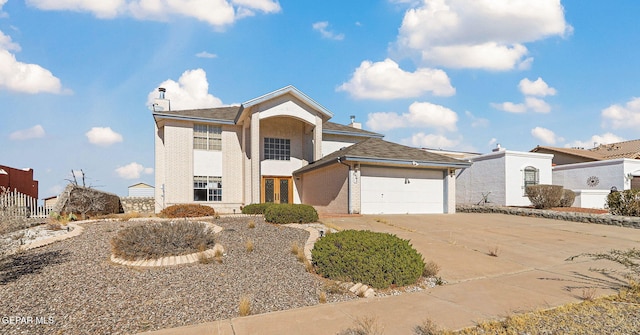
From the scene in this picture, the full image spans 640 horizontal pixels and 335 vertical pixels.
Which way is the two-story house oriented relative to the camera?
toward the camera

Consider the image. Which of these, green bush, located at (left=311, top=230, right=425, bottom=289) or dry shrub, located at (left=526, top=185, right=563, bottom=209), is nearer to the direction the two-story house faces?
the green bush

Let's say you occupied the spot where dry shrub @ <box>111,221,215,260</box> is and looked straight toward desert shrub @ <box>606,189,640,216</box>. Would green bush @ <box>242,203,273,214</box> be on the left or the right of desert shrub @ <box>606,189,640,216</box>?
left

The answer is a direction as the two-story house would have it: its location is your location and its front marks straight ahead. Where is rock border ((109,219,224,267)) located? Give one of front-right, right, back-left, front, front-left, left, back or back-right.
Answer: front

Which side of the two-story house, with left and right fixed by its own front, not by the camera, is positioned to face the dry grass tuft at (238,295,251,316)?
front

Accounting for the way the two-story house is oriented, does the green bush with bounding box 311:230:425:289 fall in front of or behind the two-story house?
in front

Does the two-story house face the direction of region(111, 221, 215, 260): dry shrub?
yes

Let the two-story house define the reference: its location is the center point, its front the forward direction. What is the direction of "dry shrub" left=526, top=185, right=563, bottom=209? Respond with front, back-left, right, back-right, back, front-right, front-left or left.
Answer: left

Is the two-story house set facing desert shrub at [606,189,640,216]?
no

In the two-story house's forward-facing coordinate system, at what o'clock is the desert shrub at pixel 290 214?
The desert shrub is roughly at 12 o'clock from the two-story house.

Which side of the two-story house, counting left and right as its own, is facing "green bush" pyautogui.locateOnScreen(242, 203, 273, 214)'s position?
front

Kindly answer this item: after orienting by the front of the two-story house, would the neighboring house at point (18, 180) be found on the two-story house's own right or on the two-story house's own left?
on the two-story house's own right

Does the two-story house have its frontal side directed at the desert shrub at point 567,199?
no

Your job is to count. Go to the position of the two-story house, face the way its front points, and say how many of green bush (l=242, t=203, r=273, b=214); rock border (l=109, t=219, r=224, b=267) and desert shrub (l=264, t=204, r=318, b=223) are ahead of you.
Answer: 3

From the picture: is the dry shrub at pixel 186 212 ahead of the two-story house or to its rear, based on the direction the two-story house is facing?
ahead
